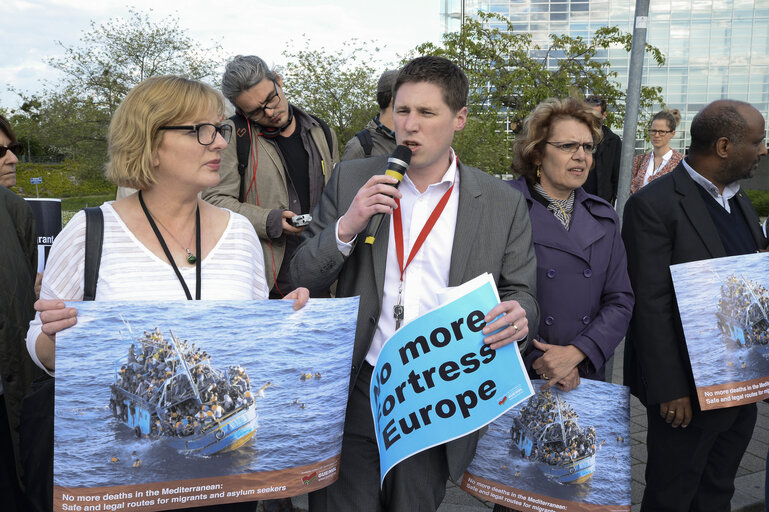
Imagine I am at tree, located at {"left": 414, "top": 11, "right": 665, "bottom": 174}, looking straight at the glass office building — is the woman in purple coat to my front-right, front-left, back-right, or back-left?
back-right

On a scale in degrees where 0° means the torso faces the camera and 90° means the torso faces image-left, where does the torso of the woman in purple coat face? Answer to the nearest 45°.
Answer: approximately 0°

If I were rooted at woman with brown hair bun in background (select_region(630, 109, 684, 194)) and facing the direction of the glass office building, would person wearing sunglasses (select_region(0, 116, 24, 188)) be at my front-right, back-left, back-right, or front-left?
back-left

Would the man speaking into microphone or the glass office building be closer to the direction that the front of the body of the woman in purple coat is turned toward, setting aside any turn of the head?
the man speaking into microphone

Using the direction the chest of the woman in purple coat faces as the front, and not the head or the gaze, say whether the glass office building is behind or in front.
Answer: behind

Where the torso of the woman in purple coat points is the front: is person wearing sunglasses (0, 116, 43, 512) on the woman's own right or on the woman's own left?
on the woman's own right

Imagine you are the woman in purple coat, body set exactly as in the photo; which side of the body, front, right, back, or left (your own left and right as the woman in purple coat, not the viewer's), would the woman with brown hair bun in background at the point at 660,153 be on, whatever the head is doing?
back

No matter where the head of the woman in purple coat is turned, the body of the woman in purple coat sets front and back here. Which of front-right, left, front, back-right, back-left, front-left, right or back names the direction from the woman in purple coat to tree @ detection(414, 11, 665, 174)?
back

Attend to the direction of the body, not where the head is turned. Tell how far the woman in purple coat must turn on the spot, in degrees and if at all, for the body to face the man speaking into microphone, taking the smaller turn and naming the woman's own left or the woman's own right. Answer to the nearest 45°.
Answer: approximately 45° to the woman's own right

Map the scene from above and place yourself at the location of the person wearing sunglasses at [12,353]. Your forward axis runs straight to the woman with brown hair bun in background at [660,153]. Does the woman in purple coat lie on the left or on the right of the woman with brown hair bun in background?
right

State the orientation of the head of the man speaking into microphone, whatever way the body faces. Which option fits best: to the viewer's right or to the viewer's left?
to the viewer's left
